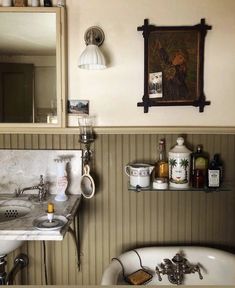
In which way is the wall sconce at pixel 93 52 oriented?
toward the camera

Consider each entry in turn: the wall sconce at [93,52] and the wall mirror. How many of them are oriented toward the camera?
2

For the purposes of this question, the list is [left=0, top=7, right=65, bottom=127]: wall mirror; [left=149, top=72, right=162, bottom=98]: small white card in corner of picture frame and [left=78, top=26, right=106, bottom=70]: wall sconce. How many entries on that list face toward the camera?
3

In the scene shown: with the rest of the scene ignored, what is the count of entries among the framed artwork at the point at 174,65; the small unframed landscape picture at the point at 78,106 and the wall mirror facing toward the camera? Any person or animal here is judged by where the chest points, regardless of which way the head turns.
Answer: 3

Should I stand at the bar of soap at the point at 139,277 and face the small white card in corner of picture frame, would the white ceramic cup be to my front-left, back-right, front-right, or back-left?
front-left

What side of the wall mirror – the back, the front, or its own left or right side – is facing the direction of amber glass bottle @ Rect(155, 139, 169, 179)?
left

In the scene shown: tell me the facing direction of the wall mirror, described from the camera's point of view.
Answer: facing the viewer

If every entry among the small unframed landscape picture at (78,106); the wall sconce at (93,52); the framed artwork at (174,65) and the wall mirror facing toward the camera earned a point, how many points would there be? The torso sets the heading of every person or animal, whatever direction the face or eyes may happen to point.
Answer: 4

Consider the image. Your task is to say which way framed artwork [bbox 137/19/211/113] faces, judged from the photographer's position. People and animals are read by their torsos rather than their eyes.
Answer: facing the viewer
